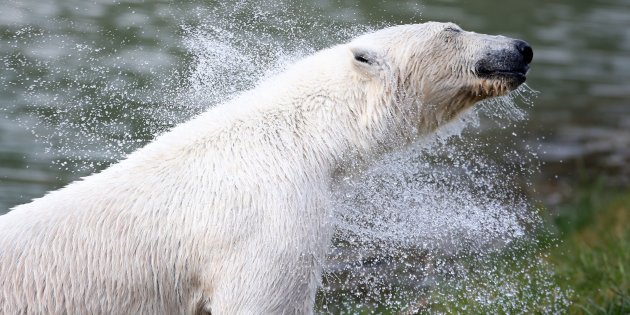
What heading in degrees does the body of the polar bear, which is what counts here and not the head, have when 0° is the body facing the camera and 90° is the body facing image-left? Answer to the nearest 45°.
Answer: approximately 270°
